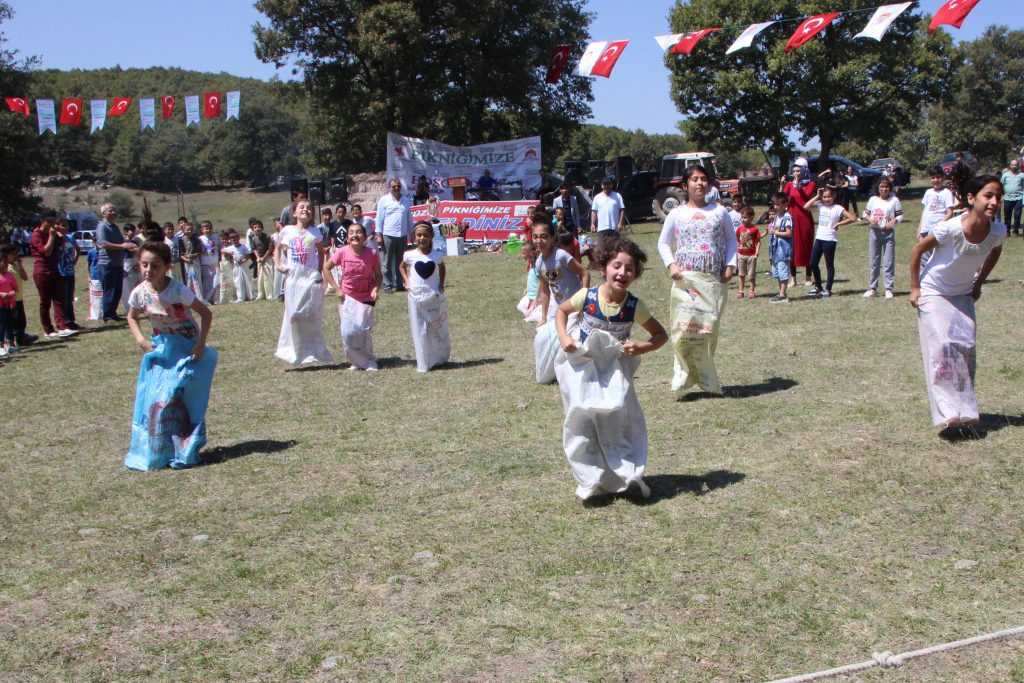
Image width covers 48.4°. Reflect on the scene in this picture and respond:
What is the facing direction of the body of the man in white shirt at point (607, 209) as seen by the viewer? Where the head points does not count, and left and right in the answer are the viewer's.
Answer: facing the viewer

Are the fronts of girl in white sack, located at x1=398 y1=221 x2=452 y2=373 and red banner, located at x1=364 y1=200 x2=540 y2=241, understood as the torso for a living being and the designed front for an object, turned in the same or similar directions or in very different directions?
same or similar directions

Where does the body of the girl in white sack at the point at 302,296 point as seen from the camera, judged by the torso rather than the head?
toward the camera

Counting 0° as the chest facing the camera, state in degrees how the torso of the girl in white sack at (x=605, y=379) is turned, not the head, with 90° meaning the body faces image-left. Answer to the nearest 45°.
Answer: approximately 0°

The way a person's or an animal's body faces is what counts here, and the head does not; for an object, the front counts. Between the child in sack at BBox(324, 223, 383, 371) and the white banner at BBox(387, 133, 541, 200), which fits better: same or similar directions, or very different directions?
same or similar directions

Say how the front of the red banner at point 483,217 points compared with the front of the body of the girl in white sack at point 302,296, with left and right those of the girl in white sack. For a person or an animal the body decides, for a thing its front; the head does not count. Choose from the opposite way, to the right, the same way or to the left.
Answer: the same way

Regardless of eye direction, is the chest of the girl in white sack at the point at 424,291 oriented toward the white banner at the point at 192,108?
no

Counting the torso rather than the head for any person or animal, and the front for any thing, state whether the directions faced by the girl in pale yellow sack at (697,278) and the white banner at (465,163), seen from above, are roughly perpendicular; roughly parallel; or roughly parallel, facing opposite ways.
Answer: roughly parallel

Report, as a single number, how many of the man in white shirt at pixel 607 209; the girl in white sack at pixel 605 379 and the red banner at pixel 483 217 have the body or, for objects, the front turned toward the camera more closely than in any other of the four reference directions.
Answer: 3

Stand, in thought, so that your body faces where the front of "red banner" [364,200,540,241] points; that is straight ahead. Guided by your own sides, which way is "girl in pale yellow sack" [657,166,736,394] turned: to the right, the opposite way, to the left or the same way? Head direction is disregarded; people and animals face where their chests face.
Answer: the same way

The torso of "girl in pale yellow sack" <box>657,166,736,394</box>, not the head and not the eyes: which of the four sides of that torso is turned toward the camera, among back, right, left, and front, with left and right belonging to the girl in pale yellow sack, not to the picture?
front

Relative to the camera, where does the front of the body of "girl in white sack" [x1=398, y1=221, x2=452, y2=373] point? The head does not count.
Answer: toward the camera

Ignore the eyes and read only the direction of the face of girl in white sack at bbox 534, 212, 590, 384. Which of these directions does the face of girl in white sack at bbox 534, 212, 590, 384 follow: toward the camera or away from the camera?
toward the camera

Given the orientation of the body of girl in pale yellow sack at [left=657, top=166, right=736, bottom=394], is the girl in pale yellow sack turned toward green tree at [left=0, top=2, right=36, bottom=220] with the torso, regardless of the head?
no

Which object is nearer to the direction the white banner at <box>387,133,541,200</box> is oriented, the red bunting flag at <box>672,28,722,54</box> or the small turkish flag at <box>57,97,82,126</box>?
the red bunting flag

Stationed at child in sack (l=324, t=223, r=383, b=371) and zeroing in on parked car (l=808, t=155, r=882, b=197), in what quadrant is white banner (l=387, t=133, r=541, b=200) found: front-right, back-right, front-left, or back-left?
front-left

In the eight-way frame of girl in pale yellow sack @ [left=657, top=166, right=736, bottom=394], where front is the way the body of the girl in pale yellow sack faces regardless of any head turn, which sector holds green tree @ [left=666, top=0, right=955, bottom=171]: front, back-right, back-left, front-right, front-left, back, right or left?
back

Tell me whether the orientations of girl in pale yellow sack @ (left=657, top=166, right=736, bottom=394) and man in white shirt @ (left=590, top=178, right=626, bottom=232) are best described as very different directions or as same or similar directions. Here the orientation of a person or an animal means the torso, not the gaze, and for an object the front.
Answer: same or similar directions

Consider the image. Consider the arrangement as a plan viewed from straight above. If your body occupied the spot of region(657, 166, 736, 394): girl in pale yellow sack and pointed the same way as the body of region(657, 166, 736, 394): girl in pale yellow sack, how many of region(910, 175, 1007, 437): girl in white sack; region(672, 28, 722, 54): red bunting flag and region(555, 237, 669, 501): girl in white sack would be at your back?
1
